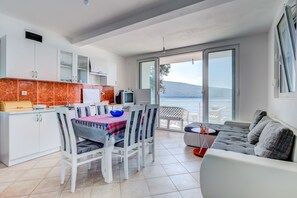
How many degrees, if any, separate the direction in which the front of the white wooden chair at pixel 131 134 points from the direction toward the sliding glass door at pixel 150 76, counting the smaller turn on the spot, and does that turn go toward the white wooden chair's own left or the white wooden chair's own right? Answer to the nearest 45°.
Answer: approximately 45° to the white wooden chair's own right

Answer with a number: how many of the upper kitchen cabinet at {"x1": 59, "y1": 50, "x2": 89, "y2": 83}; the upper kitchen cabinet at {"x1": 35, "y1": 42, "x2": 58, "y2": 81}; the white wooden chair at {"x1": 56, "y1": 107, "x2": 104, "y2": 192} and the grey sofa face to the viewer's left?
1

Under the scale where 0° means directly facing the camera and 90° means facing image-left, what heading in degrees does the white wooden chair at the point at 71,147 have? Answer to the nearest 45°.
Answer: approximately 225°

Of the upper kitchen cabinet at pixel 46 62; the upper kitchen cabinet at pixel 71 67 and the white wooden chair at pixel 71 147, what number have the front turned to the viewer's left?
0

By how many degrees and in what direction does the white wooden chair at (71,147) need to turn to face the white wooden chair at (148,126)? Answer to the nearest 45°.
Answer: approximately 45° to its right

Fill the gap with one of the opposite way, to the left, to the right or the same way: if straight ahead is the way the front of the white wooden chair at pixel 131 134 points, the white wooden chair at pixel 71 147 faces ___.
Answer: to the right

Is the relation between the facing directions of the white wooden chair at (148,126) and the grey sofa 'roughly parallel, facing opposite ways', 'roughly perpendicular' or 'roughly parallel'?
roughly parallel

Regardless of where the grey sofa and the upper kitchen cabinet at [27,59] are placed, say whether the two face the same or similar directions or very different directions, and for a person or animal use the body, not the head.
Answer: very different directions

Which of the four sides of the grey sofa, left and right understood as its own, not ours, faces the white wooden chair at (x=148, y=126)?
front

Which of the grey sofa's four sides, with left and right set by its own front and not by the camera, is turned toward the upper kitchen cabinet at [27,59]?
front

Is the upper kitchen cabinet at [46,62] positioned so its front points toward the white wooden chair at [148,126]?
yes

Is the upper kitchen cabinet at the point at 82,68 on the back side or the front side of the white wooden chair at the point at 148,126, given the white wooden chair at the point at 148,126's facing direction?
on the front side

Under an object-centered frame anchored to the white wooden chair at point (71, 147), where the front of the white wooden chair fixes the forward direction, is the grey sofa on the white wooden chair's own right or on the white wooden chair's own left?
on the white wooden chair's own right

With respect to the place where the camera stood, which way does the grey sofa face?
facing to the left of the viewer

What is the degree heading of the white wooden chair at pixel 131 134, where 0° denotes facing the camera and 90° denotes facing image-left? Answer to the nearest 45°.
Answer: approximately 135°

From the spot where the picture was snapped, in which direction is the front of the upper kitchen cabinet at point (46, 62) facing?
facing the viewer and to the right of the viewer

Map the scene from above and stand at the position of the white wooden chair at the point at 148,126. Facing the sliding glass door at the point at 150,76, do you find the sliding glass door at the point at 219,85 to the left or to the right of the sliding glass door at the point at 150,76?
right
